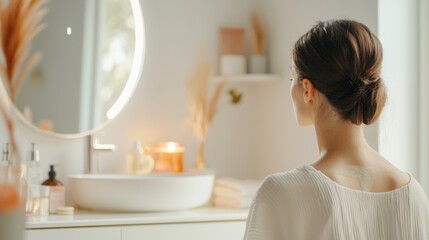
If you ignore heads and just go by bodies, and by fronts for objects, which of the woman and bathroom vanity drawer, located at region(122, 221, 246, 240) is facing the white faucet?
the woman

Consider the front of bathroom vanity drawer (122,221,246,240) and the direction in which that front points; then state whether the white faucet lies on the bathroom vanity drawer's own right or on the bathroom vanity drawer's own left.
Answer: on the bathroom vanity drawer's own right

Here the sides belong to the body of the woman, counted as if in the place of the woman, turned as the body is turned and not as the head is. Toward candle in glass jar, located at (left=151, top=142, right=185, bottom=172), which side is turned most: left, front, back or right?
front

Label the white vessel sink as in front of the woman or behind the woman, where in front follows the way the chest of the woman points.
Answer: in front

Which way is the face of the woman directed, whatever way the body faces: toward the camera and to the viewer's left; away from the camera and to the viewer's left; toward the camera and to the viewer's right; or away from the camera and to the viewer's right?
away from the camera and to the viewer's left

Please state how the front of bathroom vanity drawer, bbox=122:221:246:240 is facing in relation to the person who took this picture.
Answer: facing the viewer

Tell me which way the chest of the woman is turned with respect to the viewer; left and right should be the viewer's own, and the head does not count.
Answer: facing away from the viewer and to the left of the viewer
